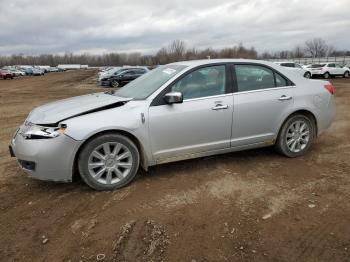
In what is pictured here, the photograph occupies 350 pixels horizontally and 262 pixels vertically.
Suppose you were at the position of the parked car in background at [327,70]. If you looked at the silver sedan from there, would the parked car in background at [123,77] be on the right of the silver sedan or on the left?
right

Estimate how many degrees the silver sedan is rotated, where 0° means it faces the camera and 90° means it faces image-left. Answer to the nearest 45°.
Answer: approximately 45°

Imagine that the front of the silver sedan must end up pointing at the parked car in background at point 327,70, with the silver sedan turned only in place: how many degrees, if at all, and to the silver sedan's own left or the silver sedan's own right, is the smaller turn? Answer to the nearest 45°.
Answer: approximately 180°

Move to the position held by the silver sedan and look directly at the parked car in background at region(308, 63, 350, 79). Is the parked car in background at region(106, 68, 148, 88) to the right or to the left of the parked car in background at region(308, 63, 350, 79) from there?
left
